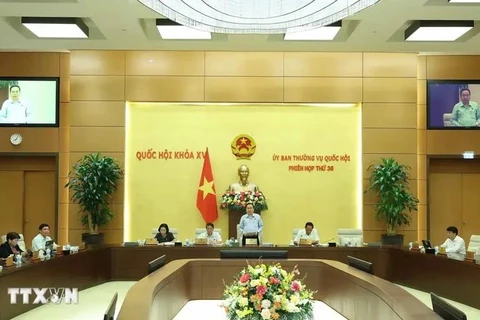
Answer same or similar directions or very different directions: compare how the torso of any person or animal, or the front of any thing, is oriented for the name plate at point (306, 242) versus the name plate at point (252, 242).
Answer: same or similar directions

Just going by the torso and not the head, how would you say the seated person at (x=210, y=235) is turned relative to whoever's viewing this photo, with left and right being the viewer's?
facing the viewer

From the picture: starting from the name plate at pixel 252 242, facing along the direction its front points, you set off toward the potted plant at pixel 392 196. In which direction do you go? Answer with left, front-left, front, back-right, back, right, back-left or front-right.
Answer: back-left

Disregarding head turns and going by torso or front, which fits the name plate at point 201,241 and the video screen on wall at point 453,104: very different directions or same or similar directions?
same or similar directions

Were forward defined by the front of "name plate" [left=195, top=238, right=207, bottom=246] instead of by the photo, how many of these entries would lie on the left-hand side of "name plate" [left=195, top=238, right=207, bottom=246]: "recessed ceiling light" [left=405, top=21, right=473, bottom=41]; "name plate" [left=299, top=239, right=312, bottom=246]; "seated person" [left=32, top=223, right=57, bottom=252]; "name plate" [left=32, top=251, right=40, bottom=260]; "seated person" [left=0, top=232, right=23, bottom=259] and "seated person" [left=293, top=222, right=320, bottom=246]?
3

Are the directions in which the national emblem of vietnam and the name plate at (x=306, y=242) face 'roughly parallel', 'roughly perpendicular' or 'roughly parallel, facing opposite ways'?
roughly parallel

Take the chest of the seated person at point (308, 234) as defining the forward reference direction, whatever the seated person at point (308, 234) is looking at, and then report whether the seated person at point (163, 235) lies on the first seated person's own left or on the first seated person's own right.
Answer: on the first seated person's own right

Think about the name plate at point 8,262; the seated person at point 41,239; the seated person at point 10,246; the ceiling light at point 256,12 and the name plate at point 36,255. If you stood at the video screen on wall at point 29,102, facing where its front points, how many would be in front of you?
5

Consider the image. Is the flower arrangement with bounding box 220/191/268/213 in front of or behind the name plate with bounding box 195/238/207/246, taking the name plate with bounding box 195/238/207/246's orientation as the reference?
behind

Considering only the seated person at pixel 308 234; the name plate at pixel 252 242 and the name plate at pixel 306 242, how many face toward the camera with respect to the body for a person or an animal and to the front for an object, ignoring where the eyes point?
3

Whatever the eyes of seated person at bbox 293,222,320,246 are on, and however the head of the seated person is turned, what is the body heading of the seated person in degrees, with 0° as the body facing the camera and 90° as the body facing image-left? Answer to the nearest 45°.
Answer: approximately 0°

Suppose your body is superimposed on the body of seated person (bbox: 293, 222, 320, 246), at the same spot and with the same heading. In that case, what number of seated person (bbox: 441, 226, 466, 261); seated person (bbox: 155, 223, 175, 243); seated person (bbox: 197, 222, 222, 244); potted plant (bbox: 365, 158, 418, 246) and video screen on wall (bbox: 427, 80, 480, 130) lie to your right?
2

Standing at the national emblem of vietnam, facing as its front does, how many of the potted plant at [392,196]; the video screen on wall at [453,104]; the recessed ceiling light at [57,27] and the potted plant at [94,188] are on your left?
2

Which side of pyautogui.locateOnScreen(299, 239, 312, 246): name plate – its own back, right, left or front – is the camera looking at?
front

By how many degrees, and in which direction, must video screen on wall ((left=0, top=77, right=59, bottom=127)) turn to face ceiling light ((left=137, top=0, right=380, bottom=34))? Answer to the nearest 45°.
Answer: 0° — it already faces it

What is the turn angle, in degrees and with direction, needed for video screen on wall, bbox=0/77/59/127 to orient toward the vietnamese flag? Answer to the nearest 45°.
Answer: approximately 90° to its left
